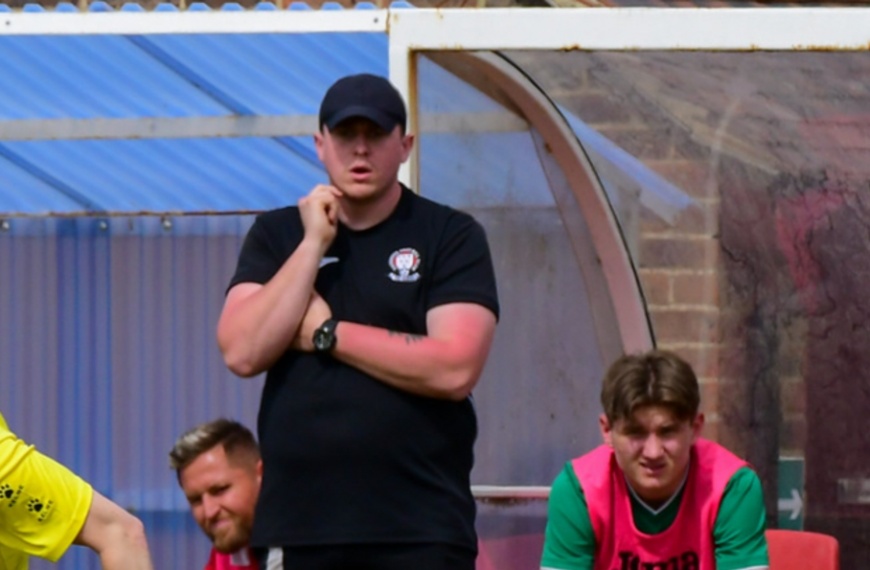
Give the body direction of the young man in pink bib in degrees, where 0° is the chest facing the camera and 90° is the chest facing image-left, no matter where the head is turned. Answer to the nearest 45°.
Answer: approximately 0°

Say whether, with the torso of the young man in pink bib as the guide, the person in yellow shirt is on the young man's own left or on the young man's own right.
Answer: on the young man's own right

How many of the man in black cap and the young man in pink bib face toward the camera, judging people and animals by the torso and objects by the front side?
2
